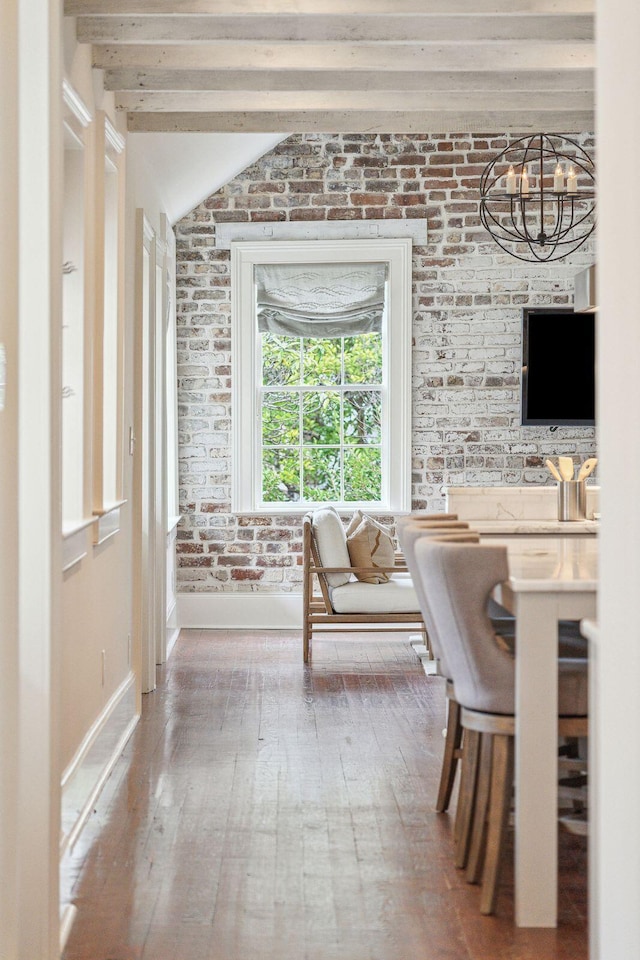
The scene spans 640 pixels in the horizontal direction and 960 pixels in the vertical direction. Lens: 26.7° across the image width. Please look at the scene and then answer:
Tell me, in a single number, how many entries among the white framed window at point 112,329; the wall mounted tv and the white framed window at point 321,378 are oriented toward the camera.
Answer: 2

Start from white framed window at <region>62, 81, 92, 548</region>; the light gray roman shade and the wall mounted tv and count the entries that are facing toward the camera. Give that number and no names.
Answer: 2

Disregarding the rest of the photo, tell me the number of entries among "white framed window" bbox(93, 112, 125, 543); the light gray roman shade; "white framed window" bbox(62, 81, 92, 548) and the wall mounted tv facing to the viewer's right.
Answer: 2

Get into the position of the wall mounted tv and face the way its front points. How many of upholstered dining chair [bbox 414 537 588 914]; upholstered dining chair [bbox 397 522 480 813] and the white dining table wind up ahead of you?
3

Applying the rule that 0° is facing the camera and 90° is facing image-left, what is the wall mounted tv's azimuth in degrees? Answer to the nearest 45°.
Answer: approximately 0°

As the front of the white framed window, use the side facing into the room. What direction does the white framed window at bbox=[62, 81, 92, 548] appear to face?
to the viewer's right

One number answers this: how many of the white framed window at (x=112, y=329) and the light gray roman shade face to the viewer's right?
1

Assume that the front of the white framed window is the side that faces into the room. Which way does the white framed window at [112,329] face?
to the viewer's right

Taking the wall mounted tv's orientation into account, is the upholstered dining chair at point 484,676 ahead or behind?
ahead

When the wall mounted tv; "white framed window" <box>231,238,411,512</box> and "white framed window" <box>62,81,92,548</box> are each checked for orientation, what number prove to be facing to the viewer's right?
1

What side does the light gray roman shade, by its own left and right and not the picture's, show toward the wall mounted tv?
left

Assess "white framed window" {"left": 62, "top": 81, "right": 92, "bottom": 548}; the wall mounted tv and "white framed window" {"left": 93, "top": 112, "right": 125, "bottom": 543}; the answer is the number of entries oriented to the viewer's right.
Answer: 2

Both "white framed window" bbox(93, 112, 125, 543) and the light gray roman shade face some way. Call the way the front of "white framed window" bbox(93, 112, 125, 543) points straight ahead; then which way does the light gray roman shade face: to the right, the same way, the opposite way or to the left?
to the right
